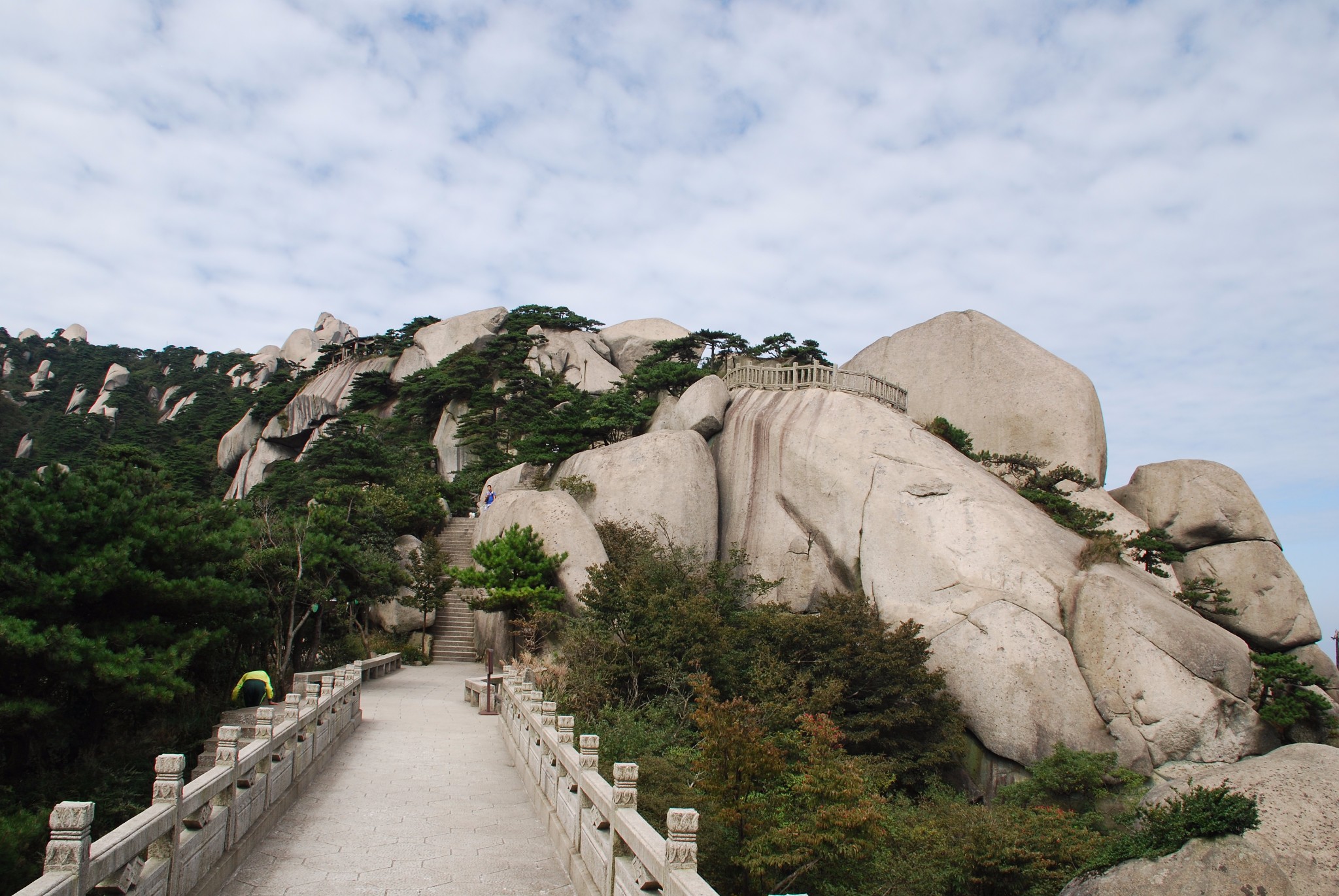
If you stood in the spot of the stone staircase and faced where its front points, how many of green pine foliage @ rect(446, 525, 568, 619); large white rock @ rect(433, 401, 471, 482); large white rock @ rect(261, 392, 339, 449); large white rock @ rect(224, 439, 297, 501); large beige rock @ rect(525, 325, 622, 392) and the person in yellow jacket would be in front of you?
2

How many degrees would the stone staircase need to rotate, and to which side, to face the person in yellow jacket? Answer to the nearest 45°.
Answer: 0° — it already faces them

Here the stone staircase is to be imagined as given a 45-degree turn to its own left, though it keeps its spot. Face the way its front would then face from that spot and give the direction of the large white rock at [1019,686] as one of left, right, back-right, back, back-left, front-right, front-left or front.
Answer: front

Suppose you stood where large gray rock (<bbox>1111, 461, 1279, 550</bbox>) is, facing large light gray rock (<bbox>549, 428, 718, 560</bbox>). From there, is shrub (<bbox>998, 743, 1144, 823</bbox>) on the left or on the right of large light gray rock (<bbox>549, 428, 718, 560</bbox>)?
left

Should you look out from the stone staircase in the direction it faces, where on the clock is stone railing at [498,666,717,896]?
The stone railing is roughly at 12 o'clock from the stone staircase.

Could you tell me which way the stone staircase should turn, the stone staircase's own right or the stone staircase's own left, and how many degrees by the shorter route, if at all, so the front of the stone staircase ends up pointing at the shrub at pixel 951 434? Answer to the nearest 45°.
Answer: approximately 45° to the stone staircase's own left

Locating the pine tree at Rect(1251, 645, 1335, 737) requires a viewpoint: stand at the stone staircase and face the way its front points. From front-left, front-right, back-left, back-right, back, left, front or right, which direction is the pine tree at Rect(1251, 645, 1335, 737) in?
front-left

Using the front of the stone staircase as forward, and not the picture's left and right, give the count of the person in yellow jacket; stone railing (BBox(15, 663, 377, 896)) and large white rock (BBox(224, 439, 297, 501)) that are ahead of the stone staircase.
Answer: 2

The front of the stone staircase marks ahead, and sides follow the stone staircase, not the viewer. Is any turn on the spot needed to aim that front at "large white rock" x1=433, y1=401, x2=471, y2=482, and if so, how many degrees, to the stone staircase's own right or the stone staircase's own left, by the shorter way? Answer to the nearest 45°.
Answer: approximately 180°

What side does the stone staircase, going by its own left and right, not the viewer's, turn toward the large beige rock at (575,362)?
back

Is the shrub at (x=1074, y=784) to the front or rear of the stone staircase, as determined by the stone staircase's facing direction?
to the front

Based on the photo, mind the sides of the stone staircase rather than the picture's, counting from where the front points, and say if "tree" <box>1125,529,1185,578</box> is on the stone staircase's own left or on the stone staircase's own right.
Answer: on the stone staircase's own left

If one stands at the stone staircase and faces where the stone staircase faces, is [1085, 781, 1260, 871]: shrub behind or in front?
in front

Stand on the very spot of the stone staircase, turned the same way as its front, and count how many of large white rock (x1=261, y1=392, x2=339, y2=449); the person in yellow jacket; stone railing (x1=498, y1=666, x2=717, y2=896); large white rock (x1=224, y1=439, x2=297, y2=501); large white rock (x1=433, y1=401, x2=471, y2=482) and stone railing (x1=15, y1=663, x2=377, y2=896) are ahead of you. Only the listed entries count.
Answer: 3

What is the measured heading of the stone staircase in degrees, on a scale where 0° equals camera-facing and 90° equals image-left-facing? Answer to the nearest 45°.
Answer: approximately 0°

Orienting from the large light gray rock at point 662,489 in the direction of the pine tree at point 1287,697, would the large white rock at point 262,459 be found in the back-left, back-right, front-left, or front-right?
back-left
